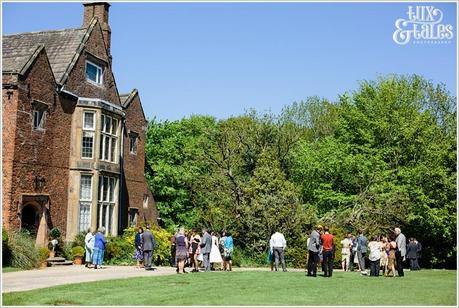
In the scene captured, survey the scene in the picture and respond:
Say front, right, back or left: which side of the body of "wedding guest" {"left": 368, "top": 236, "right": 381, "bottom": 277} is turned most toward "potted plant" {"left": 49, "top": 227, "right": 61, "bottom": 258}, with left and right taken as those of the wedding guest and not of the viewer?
left

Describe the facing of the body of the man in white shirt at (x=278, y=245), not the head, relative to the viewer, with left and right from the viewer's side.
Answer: facing away from the viewer

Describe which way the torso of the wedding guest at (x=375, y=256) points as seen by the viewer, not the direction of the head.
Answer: away from the camera

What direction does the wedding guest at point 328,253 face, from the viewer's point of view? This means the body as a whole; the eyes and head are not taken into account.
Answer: away from the camera
